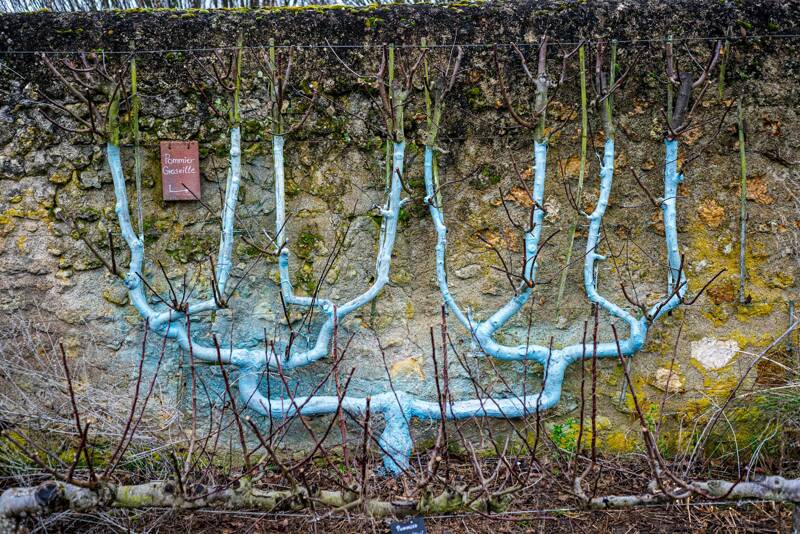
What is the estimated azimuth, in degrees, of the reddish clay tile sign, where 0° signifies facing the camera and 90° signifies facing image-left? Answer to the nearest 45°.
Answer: approximately 0°

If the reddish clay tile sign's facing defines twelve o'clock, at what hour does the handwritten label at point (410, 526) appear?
The handwritten label is roughly at 11 o'clock from the reddish clay tile sign.

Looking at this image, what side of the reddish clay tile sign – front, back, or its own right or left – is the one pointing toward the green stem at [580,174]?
left

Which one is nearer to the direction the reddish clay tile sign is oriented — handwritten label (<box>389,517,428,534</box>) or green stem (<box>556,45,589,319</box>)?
the handwritten label
